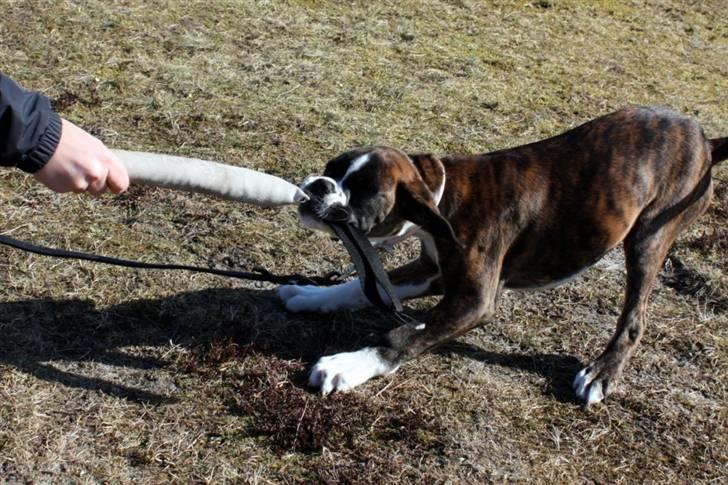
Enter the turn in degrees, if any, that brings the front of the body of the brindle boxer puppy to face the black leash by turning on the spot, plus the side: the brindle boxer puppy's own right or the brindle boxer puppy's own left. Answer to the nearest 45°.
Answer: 0° — it already faces it

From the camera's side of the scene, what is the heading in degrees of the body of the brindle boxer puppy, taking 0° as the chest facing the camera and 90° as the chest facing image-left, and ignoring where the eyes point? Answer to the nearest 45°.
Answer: approximately 90°
